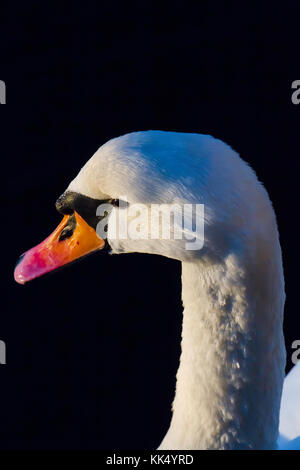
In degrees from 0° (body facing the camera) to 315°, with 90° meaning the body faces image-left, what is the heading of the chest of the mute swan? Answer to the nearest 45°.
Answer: approximately 90°
